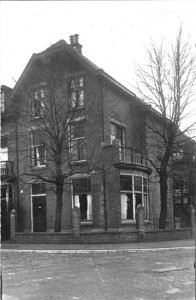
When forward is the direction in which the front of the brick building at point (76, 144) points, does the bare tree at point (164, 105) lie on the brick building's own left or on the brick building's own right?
on the brick building's own left

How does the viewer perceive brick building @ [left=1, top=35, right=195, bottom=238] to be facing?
facing the viewer and to the left of the viewer
